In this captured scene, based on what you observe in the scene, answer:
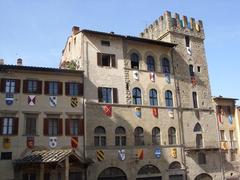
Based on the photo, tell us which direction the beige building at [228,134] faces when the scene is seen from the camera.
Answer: facing the viewer

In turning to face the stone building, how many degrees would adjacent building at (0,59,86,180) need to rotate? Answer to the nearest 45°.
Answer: approximately 90° to its left

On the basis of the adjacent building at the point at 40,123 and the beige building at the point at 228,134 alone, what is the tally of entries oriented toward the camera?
2

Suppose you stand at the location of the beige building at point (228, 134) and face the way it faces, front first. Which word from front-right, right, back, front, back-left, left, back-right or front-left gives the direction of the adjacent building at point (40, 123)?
front-right

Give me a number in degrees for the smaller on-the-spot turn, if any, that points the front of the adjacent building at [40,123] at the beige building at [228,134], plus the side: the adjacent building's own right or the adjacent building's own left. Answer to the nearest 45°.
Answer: approximately 90° to the adjacent building's own left

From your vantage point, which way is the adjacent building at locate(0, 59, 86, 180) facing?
toward the camera

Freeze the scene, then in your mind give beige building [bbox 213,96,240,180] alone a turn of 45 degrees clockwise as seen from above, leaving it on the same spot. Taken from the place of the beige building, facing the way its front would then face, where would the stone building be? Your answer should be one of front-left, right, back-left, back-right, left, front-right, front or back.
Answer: front
